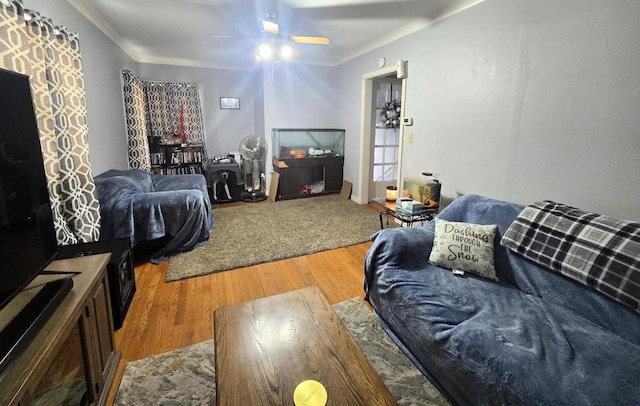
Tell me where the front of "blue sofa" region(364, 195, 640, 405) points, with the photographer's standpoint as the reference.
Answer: facing the viewer and to the left of the viewer

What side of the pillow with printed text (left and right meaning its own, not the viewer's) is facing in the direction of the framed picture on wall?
right

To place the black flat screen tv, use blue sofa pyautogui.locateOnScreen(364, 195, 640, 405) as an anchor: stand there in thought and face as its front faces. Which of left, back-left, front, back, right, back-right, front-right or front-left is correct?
front

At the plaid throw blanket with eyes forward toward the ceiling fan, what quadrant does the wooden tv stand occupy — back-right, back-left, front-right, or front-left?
front-left

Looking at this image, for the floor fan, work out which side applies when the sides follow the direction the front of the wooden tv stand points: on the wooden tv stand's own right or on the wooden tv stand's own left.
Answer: on the wooden tv stand's own left

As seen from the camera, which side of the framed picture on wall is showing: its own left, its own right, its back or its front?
front

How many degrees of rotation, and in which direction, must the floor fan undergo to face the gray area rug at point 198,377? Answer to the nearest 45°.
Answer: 0° — it already faces it

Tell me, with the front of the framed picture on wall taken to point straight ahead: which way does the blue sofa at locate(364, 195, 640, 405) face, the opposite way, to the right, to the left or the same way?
to the right

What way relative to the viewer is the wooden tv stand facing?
to the viewer's right

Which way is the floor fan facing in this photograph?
toward the camera

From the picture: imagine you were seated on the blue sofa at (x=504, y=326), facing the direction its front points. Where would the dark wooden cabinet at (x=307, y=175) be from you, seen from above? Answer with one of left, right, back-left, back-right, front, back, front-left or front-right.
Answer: right
